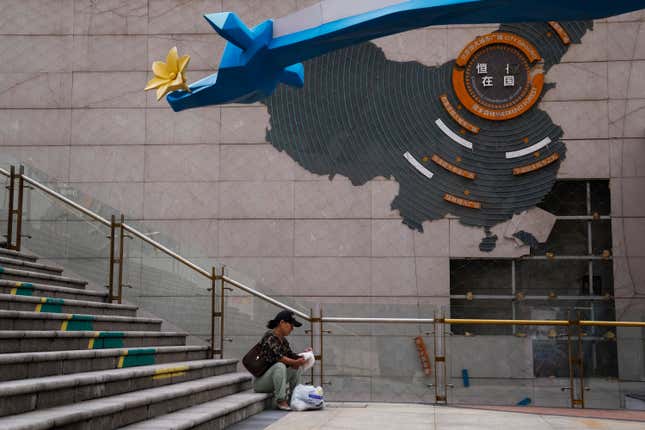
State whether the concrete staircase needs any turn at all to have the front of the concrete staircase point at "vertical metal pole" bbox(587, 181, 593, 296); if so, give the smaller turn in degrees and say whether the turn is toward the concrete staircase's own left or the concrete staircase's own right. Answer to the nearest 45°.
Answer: approximately 90° to the concrete staircase's own left

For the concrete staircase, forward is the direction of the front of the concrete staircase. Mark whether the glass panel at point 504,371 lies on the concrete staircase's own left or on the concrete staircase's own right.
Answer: on the concrete staircase's own left

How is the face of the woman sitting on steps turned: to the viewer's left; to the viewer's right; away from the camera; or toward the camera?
to the viewer's right

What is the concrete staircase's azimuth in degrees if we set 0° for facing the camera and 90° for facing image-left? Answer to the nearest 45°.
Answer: approximately 315°
